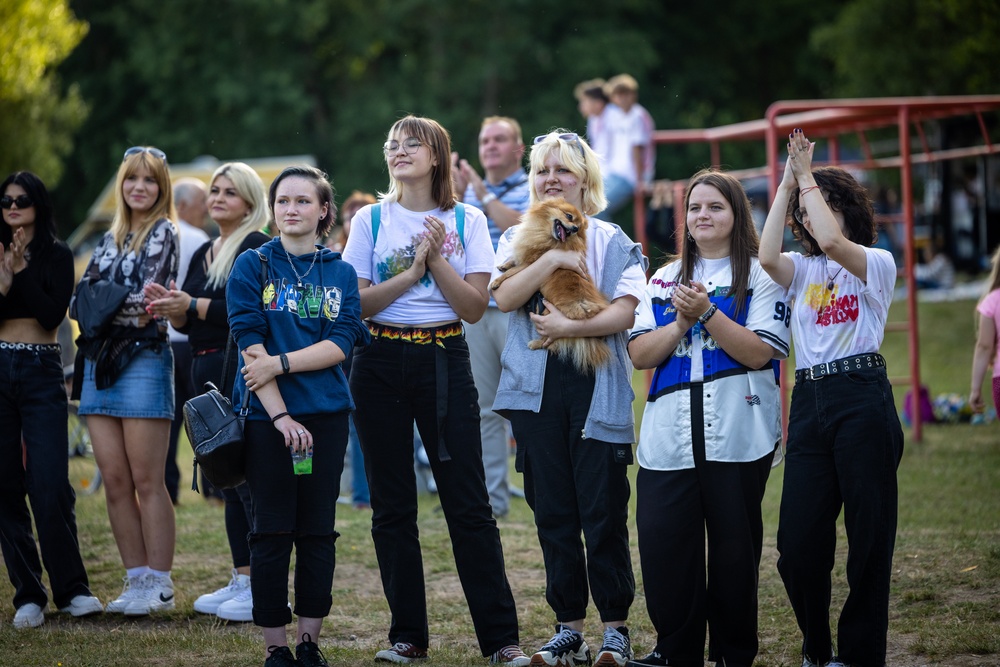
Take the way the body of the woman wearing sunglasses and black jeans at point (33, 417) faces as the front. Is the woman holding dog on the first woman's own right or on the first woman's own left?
on the first woman's own left

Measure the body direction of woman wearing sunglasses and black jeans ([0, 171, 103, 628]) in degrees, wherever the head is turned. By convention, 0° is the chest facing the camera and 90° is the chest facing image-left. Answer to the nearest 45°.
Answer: approximately 45°

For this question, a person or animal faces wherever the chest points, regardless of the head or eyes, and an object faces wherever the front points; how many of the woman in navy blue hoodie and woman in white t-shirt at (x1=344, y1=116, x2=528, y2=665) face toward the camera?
2

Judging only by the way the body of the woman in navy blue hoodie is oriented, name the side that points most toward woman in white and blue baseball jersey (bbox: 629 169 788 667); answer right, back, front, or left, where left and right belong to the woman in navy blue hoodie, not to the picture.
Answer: left

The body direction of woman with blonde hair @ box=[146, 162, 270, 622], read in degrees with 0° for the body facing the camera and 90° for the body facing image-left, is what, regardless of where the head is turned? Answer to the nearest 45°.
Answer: approximately 45°

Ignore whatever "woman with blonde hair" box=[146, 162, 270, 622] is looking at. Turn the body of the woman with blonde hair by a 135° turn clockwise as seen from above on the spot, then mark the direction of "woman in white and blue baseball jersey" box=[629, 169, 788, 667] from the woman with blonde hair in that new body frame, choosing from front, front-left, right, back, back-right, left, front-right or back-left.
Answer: back-right

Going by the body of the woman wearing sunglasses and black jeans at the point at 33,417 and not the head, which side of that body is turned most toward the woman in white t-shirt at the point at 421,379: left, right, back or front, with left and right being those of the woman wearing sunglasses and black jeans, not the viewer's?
left

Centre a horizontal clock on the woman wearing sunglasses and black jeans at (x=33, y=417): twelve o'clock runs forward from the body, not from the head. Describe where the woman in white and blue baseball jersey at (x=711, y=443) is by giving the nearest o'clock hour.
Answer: The woman in white and blue baseball jersey is roughly at 9 o'clock from the woman wearing sunglasses and black jeans.

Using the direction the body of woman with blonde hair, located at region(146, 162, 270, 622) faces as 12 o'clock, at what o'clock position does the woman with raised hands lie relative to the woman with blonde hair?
The woman with raised hands is roughly at 9 o'clock from the woman with blonde hair.

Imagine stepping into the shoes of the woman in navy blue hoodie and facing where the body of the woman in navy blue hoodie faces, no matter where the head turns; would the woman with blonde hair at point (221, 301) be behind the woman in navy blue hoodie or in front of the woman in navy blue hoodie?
behind

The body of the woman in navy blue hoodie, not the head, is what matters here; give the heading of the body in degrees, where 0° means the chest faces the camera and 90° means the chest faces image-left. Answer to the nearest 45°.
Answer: approximately 0°
